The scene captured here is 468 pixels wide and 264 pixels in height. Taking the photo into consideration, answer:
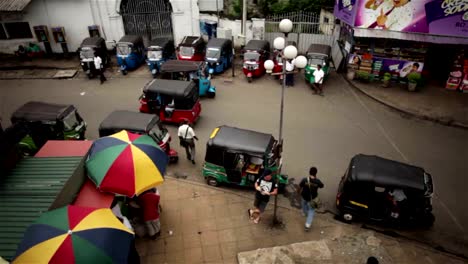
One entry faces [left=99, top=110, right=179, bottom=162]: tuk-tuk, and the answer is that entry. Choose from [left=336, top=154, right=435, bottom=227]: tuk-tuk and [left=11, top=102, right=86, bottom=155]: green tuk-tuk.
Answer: the green tuk-tuk

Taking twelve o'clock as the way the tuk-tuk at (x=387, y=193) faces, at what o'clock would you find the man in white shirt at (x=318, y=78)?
The man in white shirt is roughly at 8 o'clock from the tuk-tuk.

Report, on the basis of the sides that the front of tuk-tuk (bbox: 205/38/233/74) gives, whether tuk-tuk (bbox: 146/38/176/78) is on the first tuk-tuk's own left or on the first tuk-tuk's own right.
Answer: on the first tuk-tuk's own right

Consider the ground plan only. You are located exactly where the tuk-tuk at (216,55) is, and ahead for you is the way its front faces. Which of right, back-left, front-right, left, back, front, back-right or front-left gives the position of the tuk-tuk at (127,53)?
front-right

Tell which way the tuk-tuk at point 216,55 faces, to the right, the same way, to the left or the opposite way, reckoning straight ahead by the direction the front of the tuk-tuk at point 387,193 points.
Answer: to the right
